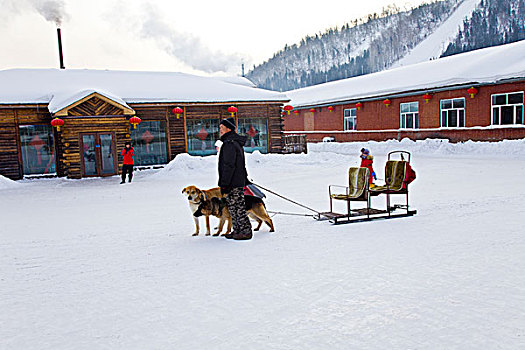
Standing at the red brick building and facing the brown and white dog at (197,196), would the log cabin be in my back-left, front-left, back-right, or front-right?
front-right

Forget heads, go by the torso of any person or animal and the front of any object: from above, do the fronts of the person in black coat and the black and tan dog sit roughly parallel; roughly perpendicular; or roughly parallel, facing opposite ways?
roughly parallel

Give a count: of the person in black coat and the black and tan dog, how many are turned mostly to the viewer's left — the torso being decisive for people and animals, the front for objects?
2

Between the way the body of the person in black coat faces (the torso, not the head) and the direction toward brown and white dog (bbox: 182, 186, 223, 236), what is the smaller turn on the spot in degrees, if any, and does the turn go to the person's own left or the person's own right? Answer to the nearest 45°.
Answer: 0° — they already face it

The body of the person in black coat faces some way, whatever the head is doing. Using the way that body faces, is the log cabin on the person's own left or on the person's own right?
on the person's own right

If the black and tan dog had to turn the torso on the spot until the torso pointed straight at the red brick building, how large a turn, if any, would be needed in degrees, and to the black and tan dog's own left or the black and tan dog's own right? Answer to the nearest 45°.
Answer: approximately 135° to the black and tan dog's own right

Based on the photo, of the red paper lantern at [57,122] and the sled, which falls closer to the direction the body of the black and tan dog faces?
the red paper lantern

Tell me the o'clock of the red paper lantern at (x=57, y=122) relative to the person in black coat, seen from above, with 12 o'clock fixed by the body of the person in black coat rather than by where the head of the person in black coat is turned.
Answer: The red paper lantern is roughly at 2 o'clock from the person in black coat.

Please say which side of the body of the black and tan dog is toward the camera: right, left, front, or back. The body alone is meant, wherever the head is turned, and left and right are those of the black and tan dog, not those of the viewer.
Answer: left

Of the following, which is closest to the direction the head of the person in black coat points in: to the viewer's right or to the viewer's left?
to the viewer's left

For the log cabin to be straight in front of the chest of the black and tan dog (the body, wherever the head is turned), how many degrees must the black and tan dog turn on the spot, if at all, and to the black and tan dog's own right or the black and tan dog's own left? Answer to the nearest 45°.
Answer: approximately 90° to the black and tan dog's own right

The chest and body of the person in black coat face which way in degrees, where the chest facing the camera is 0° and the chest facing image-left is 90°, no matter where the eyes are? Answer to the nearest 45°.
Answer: approximately 90°

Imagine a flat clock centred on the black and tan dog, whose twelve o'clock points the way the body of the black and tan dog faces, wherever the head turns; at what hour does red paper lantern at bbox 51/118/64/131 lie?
The red paper lantern is roughly at 2 o'clock from the black and tan dog.
